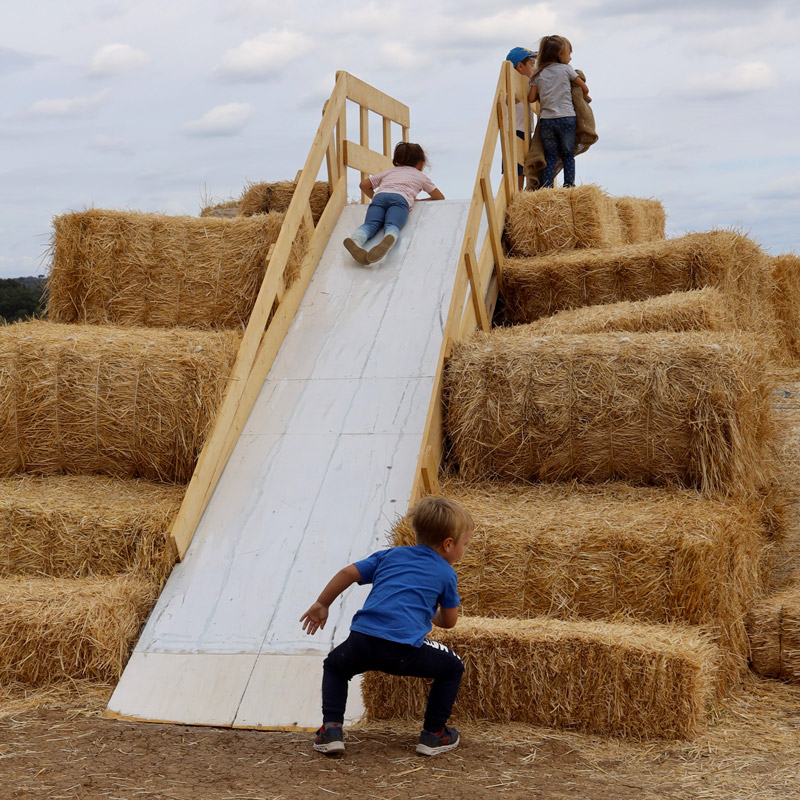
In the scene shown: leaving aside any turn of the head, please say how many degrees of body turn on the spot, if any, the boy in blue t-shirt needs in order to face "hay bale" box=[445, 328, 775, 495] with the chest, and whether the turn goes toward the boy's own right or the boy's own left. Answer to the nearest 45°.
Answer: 0° — they already face it

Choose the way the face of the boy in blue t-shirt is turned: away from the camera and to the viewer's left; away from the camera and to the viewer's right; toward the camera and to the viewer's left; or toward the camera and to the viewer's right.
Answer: away from the camera and to the viewer's right

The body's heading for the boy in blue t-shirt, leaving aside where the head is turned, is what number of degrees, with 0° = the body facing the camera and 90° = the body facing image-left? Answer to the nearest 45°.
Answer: approximately 225°

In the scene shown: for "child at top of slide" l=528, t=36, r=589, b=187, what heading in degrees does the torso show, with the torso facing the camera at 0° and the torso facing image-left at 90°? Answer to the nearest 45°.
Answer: approximately 225°

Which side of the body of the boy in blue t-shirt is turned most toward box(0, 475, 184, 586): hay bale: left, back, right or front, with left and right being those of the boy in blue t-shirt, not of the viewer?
left

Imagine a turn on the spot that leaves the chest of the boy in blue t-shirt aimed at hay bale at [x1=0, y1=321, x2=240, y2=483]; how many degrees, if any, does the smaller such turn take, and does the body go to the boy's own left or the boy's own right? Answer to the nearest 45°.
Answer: approximately 90° to the boy's own left

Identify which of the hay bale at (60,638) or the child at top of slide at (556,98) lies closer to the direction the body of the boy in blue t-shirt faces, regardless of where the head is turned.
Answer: the child at top of slide
